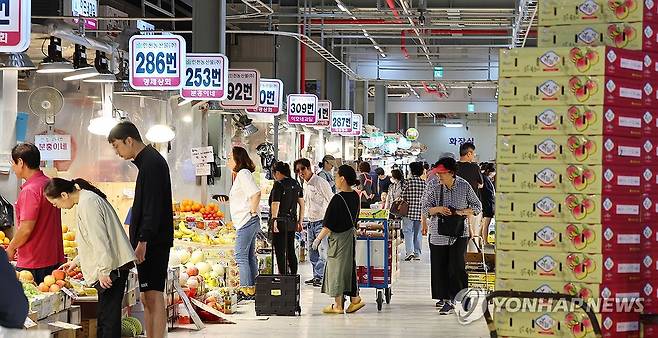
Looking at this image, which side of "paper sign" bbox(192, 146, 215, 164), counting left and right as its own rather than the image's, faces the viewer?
front

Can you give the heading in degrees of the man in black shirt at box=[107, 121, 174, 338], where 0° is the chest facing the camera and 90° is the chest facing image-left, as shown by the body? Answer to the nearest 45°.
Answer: approximately 90°

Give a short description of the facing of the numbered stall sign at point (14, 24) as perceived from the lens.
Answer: facing the viewer

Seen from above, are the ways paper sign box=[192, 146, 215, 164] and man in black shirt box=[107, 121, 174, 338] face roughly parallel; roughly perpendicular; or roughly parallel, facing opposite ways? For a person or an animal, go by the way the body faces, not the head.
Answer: roughly perpendicular

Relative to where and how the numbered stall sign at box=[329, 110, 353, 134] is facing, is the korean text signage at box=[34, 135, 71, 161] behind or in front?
in front

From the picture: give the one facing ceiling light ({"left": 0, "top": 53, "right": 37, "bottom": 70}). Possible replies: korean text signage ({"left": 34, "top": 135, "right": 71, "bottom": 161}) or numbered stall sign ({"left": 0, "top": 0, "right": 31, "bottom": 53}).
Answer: the korean text signage

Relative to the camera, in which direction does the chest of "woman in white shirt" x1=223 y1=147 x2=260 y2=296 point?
to the viewer's left

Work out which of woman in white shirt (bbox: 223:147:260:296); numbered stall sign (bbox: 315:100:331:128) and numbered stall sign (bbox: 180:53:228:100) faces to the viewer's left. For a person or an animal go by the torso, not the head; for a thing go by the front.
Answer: the woman in white shirt

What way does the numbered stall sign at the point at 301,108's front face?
toward the camera

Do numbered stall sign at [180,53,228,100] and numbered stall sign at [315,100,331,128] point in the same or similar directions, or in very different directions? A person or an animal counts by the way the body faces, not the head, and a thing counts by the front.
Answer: same or similar directions

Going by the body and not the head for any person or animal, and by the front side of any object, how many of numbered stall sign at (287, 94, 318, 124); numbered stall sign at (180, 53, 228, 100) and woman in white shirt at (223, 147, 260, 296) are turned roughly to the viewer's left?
1
